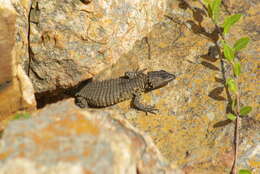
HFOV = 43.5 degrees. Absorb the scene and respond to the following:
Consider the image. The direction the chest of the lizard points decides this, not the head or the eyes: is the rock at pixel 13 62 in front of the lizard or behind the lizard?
behind

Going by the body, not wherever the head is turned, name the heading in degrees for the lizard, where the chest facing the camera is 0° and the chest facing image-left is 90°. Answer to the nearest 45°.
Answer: approximately 270°

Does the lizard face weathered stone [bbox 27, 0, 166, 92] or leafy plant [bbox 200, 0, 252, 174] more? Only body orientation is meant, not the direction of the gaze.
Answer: the leafy plant

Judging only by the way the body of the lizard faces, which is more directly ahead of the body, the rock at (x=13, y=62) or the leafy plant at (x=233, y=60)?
the leafy plant

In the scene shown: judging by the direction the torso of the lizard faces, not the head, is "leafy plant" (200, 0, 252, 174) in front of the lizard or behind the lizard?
in front
